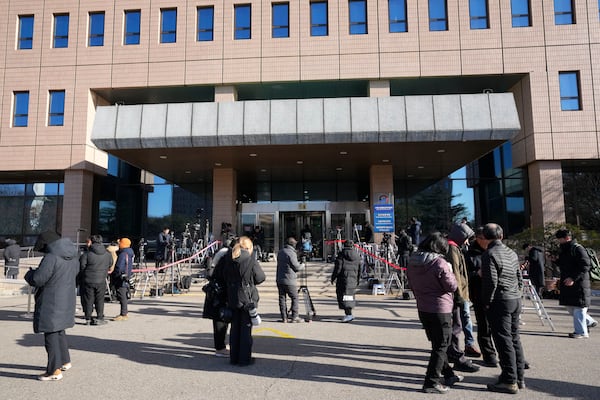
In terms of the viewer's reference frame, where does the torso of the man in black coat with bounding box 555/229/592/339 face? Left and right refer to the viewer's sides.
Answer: facing to the left of the viewer

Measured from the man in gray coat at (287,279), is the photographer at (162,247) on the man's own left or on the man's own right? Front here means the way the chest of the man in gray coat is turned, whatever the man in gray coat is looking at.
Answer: on the man's own left

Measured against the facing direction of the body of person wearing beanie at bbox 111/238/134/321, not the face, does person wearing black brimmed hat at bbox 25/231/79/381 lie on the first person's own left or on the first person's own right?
on the first person's own left

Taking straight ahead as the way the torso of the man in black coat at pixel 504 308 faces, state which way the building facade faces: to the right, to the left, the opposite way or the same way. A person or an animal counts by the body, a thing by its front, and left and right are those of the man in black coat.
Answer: the opposite way

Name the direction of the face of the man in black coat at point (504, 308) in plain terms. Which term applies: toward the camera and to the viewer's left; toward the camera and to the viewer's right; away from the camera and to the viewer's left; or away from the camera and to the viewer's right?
away from the camera and to the viewer's left

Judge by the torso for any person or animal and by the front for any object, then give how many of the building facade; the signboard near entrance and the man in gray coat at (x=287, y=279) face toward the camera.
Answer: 2
